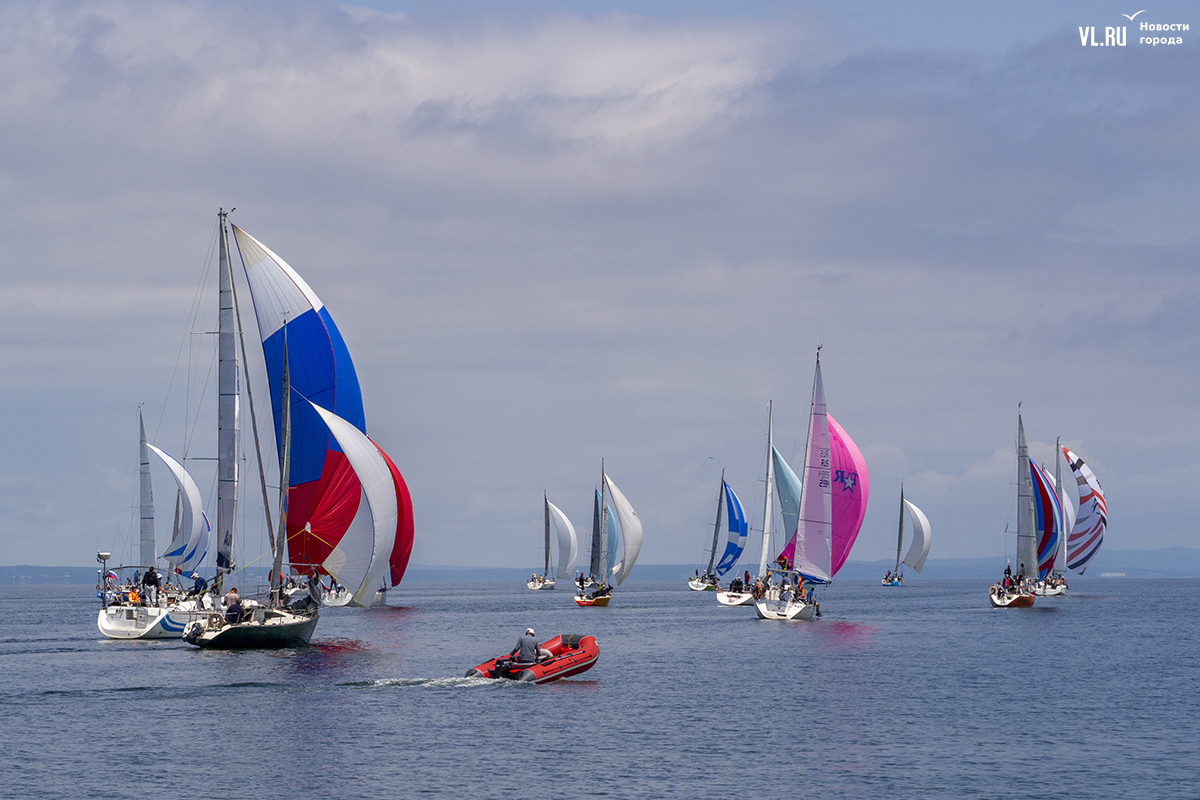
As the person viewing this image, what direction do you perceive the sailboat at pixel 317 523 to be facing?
facing away from the viewer and to the right of the viewer

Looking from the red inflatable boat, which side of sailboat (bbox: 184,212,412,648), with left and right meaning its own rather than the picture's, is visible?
right
